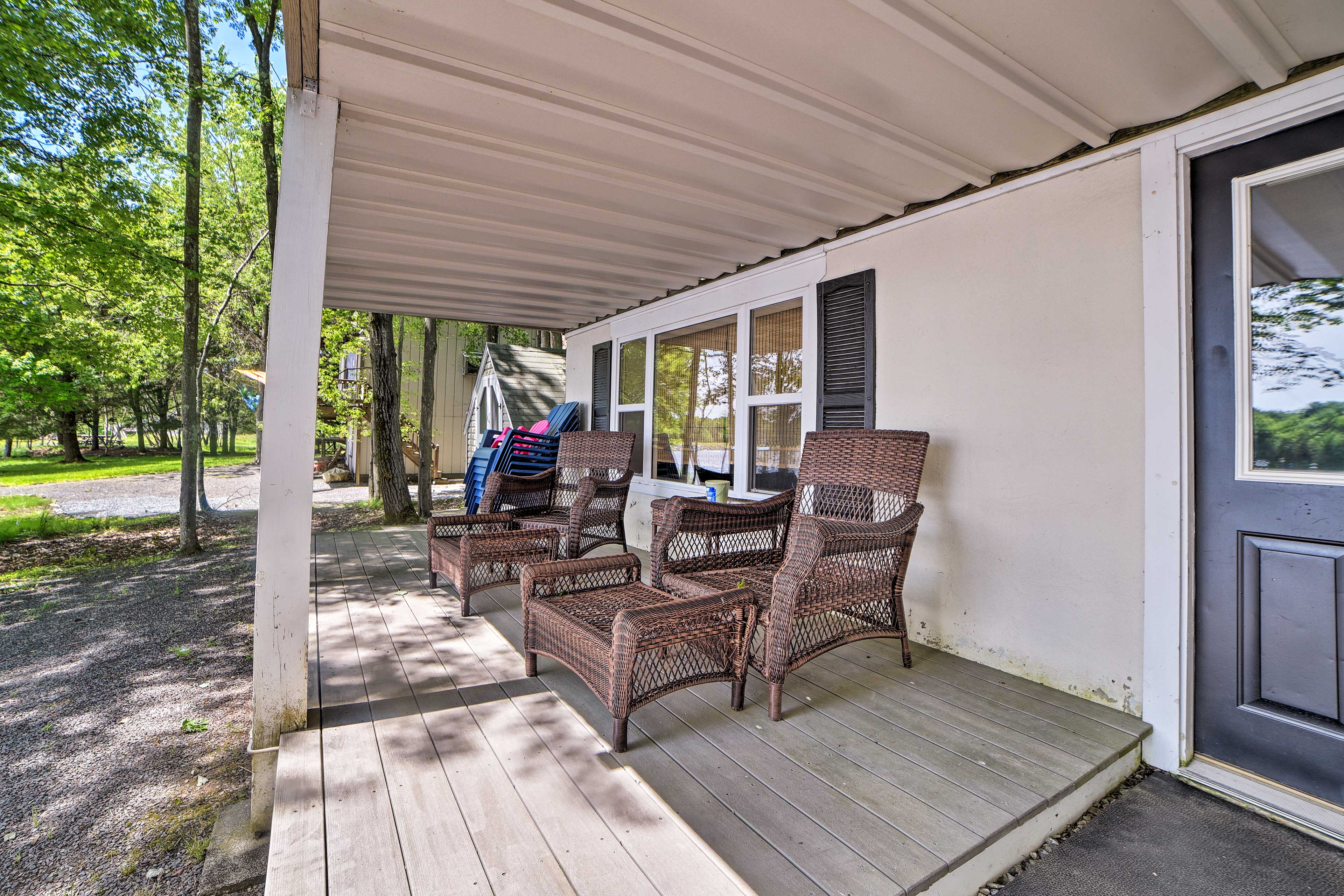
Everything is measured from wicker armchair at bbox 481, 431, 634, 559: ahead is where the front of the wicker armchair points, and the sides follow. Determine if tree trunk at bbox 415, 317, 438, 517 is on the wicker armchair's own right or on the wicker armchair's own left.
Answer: on the wicker armchair's own right

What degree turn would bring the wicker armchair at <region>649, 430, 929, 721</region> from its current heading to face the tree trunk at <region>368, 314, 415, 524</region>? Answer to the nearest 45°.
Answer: approximately 90° to its right

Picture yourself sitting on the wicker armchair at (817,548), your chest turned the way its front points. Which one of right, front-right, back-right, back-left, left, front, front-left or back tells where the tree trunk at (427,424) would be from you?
right

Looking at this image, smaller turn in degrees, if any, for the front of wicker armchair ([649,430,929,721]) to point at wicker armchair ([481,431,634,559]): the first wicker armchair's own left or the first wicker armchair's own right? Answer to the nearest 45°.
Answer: approximately 90° to the first wicker armchair's own right

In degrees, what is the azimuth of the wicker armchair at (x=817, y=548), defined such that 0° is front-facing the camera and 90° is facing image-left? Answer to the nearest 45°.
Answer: approximately 45°

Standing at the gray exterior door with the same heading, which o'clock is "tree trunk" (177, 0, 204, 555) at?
The tree trunk is roughly at 1 o'clock from the gray exterior door.

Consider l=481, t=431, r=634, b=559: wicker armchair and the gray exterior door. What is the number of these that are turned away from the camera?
0

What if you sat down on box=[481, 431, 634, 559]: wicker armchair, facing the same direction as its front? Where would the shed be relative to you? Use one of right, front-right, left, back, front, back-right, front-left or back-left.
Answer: back-right

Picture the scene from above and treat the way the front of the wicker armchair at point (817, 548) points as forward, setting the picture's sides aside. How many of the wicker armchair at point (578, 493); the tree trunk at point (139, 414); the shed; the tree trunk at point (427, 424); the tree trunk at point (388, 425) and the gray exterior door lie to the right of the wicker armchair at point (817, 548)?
5

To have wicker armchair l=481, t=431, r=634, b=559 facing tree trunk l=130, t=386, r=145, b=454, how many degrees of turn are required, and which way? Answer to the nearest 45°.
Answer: approximately 90° to its right

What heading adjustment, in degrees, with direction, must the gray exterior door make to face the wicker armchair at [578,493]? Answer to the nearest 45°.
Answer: approximately 45° to its right

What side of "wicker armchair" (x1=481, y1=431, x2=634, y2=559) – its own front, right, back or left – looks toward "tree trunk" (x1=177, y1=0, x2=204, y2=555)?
right
